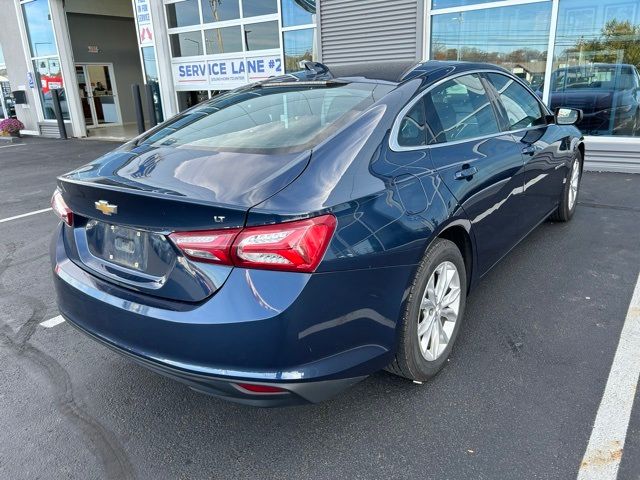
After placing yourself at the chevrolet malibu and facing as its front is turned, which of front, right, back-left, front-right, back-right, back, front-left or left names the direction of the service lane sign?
front-left

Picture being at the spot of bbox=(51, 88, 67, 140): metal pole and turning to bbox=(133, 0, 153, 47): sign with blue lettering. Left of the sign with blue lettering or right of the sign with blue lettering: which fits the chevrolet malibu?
right

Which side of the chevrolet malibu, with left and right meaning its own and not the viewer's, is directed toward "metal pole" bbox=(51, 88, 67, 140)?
left

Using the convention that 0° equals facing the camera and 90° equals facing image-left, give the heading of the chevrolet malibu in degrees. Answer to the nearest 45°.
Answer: approximately 225°

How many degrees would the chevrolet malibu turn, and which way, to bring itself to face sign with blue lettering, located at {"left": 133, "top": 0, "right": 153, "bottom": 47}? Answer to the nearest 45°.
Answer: approximately 45° to its left

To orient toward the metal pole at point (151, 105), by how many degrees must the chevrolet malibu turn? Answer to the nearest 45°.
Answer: approximately 45° to its left
